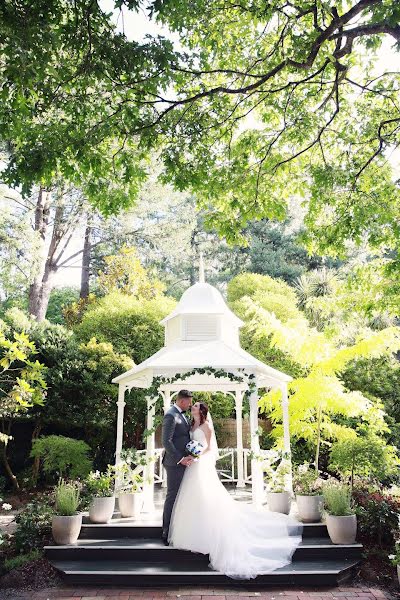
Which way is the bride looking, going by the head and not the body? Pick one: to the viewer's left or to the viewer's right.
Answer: to the viewer's left

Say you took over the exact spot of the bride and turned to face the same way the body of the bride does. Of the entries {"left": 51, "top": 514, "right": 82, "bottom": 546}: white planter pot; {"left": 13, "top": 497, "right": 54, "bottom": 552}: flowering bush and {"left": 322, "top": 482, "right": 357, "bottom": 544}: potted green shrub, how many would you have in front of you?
2

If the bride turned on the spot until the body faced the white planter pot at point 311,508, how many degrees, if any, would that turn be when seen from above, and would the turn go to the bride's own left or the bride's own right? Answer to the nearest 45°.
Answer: approximately 135° to the bride's own right

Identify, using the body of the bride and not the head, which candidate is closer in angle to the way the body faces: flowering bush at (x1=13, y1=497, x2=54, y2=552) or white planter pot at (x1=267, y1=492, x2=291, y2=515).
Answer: the flowering bush

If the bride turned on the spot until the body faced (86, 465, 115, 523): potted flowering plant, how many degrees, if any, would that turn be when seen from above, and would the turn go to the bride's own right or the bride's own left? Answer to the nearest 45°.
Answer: approximately 45° to the bride's own right

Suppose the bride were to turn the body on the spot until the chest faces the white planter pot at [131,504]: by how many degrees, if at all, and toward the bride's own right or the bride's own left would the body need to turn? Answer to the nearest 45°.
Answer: approximately 45° to the bride's own right

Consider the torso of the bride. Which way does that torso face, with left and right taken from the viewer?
facing to the left of the viewer

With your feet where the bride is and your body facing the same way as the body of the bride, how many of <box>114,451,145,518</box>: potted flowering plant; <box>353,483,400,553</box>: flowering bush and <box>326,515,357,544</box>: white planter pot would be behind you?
2

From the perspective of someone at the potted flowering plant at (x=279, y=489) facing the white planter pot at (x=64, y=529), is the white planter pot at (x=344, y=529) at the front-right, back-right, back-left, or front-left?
back-left

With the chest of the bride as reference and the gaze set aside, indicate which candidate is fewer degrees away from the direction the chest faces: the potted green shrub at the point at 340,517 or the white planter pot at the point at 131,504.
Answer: the white planter pot

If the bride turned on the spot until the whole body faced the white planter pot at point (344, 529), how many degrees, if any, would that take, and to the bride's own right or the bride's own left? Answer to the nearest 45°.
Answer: approximately 180°

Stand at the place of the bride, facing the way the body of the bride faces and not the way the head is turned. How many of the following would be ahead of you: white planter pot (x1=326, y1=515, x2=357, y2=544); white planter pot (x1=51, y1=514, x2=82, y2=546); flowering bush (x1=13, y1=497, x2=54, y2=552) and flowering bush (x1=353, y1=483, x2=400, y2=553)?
2
